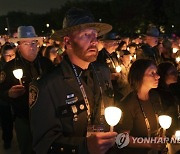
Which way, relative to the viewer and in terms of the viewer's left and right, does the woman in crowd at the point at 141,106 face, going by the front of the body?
facing the viewer and to the right of the viewer

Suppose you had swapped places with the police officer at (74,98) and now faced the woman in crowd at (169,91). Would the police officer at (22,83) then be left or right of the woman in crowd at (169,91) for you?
left

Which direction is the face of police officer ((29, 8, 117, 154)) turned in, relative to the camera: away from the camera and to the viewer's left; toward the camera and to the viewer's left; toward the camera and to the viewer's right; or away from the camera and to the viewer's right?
toward the camera and to the viewer's right

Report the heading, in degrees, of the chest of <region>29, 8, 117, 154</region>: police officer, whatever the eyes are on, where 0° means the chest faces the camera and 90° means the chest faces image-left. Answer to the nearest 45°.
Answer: approximately 315°

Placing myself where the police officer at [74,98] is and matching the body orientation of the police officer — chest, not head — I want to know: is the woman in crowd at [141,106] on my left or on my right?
on my left

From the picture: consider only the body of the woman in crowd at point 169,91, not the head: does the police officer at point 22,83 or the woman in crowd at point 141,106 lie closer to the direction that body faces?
the woman in crowd

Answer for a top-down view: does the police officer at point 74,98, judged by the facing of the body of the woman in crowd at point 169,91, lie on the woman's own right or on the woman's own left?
on the woman's own right
